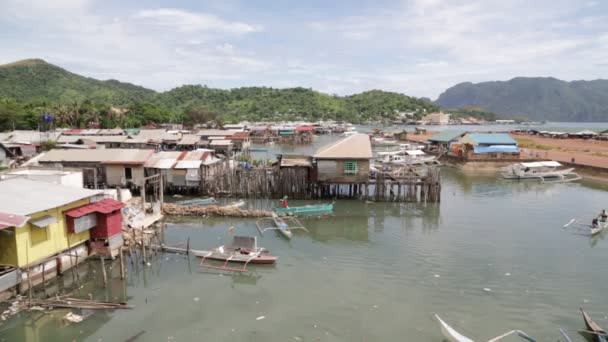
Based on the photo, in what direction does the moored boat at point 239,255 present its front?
to the viewer's left

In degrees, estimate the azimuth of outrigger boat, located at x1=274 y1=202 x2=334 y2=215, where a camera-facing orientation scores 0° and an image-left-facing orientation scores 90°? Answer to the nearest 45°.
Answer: approximately 270°

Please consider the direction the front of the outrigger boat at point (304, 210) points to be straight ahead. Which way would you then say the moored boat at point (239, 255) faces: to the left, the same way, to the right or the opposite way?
the opposite way

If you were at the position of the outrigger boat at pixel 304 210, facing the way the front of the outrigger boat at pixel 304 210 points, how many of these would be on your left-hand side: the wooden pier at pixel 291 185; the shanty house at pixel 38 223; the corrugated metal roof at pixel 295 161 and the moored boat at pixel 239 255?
2

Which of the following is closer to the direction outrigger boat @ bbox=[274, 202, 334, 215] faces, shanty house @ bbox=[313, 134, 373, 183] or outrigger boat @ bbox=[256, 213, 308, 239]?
the shanty house

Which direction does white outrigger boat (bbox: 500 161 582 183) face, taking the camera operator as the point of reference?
facing to the left of the viewer

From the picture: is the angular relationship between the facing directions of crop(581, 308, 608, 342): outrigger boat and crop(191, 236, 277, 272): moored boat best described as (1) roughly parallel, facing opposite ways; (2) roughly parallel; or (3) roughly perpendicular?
roughly perpendicular

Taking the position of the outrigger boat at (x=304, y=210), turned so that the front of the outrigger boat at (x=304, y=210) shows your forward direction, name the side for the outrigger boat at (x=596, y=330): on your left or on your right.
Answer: on your right
